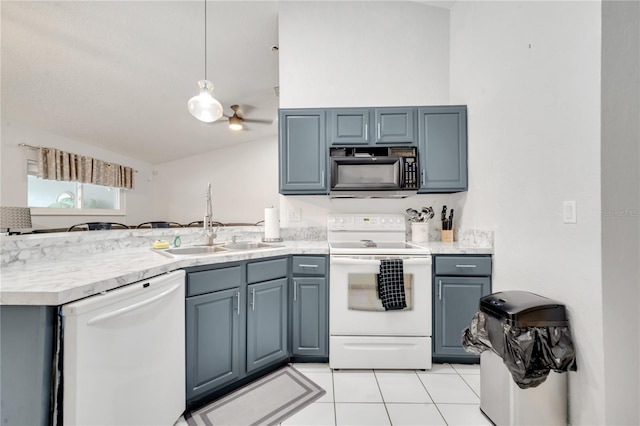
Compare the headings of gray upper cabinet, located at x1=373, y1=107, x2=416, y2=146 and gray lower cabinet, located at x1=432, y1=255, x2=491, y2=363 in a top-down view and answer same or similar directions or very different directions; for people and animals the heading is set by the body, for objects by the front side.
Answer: same or similar directions

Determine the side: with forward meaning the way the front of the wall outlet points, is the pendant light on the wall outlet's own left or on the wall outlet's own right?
on the wall outlet's own right

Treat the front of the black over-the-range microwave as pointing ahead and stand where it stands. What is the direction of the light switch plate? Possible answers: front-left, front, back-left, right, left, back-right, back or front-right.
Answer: front-left

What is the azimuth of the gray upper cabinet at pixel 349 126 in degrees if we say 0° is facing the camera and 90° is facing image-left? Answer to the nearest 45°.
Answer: approximately 0°

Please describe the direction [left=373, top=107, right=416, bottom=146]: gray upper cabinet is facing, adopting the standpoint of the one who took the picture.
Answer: facing the viewer

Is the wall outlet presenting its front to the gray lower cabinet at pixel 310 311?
yes

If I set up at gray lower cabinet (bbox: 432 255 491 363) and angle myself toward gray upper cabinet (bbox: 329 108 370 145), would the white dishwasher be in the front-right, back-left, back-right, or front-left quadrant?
front-left

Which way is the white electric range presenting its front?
toward the camera

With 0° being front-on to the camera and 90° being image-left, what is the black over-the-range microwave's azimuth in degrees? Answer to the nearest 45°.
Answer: approximately 0°

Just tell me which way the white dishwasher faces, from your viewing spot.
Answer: facing the viewer and to the right of the viewer
